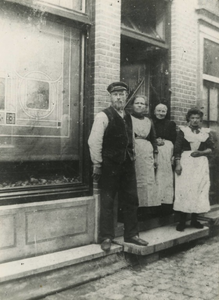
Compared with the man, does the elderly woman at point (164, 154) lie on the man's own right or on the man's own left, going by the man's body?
on the man's own left

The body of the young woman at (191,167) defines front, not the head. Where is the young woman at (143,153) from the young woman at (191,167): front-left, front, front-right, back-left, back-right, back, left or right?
front-right

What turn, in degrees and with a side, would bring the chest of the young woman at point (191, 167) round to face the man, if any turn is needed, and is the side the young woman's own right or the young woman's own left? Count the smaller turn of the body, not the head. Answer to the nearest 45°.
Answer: approximately 45° to the young woman's own right

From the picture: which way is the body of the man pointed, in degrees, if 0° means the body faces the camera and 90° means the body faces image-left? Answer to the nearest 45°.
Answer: approximately 315°

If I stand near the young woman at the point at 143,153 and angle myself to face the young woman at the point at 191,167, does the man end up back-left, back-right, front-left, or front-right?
back-right

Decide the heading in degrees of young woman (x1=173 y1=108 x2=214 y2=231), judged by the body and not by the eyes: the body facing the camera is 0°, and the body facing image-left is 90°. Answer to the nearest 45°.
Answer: approximately 0°

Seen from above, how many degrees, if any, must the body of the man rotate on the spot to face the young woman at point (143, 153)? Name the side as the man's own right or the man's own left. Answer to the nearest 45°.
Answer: approximately 90° to the man's own left
